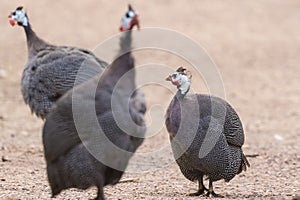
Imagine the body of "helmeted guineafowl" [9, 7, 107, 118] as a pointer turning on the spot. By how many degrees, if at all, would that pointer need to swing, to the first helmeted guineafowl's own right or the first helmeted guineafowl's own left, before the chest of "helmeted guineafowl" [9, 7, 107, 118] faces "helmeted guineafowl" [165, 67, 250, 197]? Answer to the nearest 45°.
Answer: approximately 135° to the first helmeted guineafowl's own left

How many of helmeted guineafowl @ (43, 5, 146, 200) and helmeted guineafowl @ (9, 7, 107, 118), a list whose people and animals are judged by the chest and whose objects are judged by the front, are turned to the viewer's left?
1

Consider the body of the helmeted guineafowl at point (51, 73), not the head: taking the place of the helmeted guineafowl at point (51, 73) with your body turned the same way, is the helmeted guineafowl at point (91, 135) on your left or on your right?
on your left

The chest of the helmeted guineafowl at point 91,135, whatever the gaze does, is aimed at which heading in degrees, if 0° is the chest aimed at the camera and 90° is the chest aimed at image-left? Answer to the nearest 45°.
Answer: approximately 270°

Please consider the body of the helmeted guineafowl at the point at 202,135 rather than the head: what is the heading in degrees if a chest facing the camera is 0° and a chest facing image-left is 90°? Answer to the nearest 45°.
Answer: approximately 45°

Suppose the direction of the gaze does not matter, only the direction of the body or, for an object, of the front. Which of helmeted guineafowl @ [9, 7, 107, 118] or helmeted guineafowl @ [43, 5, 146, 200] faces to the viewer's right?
helmeted guineafowl @ [43, 5, 146, 200]

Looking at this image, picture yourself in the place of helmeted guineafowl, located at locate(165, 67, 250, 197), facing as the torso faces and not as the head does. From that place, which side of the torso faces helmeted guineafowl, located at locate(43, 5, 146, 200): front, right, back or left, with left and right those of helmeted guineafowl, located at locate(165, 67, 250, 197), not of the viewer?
front

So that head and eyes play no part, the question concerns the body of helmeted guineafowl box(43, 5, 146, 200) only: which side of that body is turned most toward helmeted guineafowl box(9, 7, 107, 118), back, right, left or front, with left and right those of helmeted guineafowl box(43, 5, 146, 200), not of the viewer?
left

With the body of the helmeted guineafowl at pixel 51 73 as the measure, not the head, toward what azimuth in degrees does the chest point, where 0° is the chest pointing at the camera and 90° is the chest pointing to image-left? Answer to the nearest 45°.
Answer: approximately 90°
